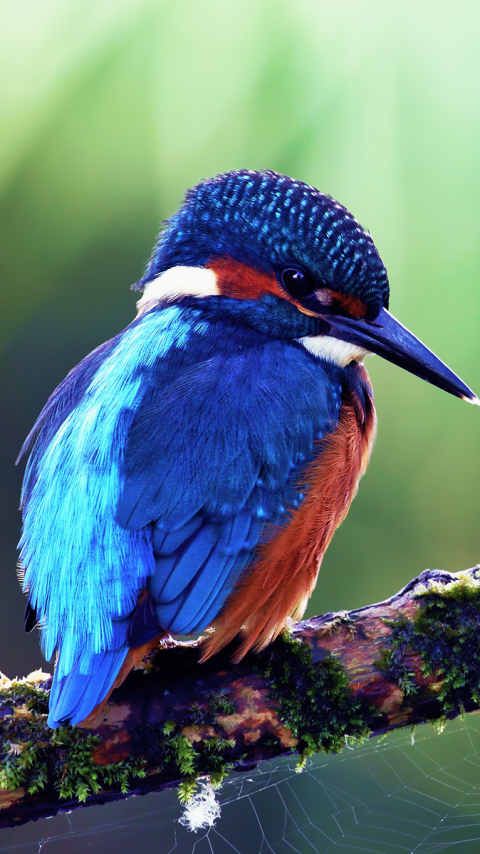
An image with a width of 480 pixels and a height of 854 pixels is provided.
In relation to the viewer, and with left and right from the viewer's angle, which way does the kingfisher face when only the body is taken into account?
facing away from the viewer and to the right of the viewer
